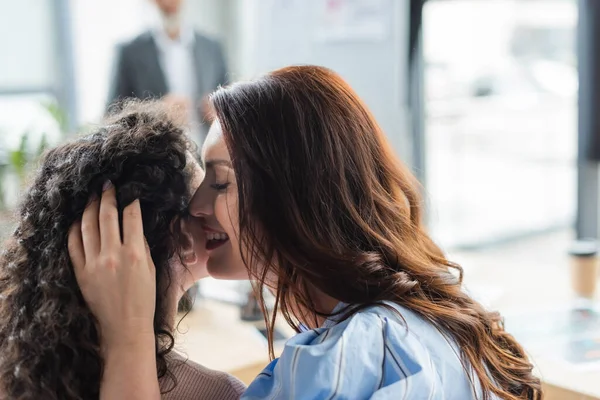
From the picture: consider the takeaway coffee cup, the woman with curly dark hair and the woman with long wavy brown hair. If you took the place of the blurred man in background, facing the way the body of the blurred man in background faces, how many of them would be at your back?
0

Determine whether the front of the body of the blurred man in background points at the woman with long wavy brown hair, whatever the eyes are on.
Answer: yes

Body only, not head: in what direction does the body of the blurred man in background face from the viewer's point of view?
toward the camera

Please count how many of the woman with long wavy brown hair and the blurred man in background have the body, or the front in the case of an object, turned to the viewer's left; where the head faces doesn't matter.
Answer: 1

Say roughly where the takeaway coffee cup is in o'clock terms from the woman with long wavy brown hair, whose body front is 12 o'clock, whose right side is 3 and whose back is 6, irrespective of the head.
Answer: The takeaway coffee cup is roughly at 4 o'clock from the woman with long wavy brown hair.

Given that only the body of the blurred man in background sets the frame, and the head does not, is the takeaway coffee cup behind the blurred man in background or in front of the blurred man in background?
in front

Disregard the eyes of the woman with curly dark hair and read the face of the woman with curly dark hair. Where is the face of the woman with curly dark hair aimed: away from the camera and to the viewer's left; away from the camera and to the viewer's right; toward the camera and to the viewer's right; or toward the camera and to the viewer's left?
away from the camera and to the viewer's right

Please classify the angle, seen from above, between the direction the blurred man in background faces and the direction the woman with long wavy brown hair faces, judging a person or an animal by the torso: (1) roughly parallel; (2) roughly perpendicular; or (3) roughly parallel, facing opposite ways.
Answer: roughly perpendicular

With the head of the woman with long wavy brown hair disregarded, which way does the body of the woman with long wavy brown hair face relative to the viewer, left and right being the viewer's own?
facing to the left of the viewer

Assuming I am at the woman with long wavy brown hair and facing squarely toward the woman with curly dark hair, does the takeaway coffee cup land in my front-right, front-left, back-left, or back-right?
back-right

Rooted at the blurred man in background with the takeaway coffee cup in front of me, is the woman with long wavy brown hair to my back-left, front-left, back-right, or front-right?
front-right

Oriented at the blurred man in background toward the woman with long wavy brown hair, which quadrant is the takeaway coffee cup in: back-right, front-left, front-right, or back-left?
front-left

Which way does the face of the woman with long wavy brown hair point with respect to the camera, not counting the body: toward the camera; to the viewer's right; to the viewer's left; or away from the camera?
to the viewer's left

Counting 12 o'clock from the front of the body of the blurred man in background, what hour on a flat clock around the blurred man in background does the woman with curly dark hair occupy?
The woman with curly dark hair is roughly at 12 o'clock from the blurred man in background.
